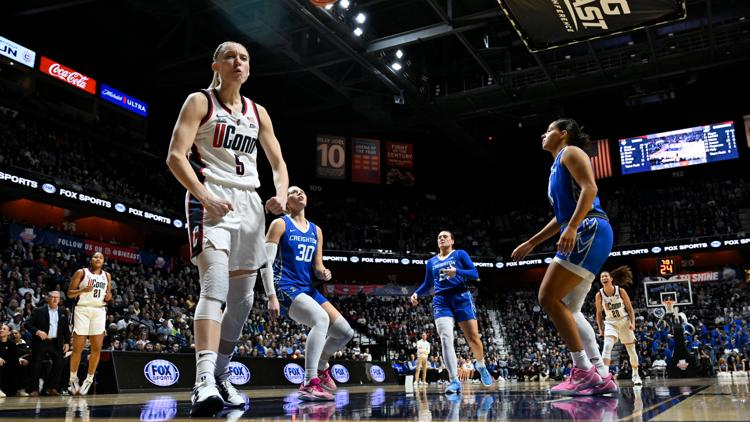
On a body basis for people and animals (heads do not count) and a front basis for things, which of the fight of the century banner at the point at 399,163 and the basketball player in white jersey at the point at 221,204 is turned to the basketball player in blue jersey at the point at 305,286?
the fight of the century banner

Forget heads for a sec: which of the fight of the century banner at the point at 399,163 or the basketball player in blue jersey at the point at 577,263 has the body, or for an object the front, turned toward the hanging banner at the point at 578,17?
the fight of the century banner

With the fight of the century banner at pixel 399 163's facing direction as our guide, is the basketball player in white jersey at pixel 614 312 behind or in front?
in front

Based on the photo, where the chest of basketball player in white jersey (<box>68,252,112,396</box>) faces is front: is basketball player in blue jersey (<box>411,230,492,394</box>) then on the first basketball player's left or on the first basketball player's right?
on the first basketball player's left

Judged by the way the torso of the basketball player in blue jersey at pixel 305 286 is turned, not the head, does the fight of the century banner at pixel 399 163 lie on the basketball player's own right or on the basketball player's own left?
on the basketball player's own left

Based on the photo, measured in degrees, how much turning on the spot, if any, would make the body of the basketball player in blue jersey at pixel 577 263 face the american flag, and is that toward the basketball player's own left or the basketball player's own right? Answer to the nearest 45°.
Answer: approximately 90° to the basketball player's own right

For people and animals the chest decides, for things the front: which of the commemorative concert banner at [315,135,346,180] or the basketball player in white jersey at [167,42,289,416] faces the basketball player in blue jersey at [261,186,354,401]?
the commemorative concert banner

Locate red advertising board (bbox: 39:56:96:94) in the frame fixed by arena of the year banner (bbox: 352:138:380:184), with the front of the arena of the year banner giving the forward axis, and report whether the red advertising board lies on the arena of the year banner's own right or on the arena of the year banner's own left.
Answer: on the arena of the year banner's own right

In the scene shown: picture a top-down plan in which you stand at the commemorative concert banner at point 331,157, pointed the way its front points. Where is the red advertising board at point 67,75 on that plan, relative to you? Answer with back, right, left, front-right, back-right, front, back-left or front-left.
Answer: front-right

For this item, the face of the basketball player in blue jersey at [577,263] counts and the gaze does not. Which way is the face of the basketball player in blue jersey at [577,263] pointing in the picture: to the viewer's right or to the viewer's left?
to the viewer's left

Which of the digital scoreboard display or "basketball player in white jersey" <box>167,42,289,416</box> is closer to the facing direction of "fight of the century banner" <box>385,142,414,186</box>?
the basketball player in white jersey

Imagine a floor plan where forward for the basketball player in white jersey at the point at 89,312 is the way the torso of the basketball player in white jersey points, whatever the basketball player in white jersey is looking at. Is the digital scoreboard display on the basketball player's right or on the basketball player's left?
on the basketball player's left

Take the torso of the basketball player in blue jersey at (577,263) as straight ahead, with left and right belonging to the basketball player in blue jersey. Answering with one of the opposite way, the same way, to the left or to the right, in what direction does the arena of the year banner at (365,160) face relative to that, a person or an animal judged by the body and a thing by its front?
to the left

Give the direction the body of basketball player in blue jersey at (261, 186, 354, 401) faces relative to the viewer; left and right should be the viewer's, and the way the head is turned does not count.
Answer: facing the viewer and to the right of the viewer

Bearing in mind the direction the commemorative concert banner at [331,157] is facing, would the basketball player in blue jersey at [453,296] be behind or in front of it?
in front

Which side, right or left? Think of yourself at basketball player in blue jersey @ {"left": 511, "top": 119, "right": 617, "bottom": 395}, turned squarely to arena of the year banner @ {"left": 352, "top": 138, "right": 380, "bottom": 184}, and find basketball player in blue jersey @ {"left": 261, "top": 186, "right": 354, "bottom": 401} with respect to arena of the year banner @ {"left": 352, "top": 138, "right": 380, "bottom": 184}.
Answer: left
